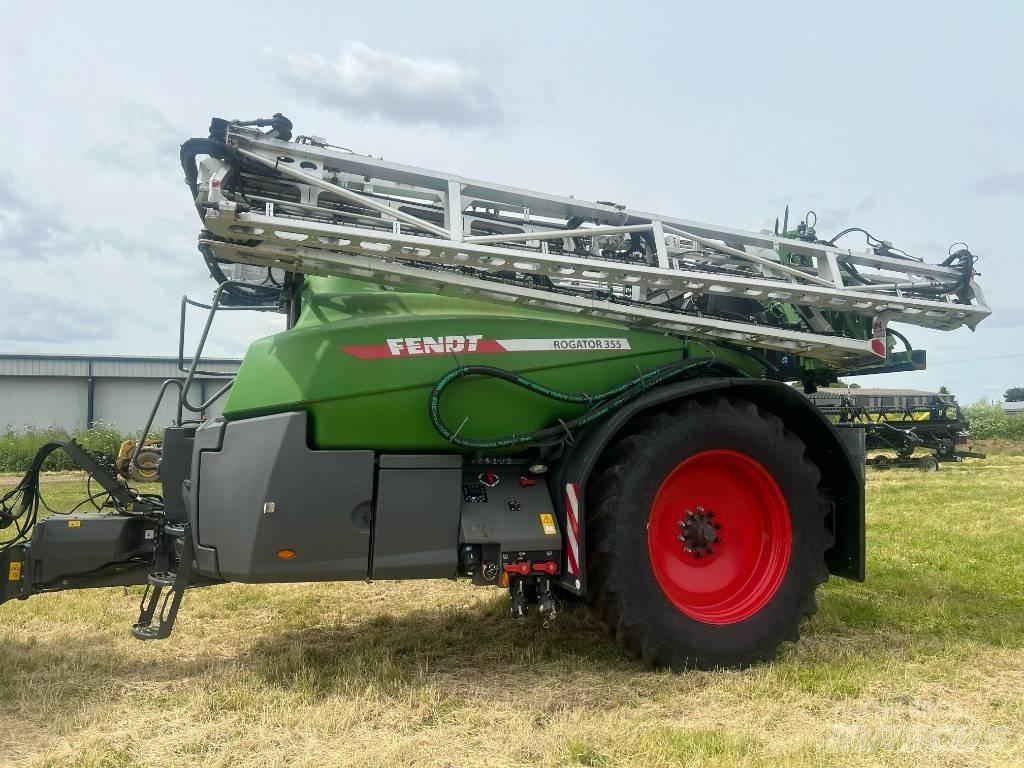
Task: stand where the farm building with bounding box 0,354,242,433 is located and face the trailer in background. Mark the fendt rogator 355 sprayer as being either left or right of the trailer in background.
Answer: right

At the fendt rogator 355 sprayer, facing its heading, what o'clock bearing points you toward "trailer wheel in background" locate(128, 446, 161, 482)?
The trailer wheel in background is roughly at 1 o'clock from the fendt rogator 355 sprayer.

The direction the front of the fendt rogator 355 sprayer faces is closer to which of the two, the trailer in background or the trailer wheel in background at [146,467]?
the trailer wheel in background

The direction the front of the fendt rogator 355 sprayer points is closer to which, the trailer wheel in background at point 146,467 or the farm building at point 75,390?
the trailer wheel in background

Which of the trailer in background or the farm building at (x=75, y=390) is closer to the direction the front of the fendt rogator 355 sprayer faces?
the farm building

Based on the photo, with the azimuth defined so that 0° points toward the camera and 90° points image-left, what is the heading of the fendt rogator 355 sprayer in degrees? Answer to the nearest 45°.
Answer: approximately 90°

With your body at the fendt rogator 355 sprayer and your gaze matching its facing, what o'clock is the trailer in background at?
The trailer in background is roughly at 4 o'clock from the fendt rogator 355 sprayer.

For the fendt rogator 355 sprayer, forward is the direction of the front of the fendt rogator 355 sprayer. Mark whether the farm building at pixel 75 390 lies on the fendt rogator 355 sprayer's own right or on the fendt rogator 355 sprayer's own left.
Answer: on the fendt rogator 355 sprayer's own right
